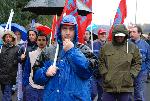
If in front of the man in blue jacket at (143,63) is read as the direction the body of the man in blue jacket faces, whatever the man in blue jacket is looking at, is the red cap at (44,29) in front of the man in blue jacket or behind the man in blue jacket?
in front

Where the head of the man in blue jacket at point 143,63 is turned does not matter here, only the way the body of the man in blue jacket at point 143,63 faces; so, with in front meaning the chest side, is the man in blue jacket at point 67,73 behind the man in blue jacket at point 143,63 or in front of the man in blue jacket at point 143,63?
in front

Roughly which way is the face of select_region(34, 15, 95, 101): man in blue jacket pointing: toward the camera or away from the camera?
toward the camera

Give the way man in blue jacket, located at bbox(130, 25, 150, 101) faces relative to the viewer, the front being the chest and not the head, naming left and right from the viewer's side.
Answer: facing the viewer and to the left of the viewer
